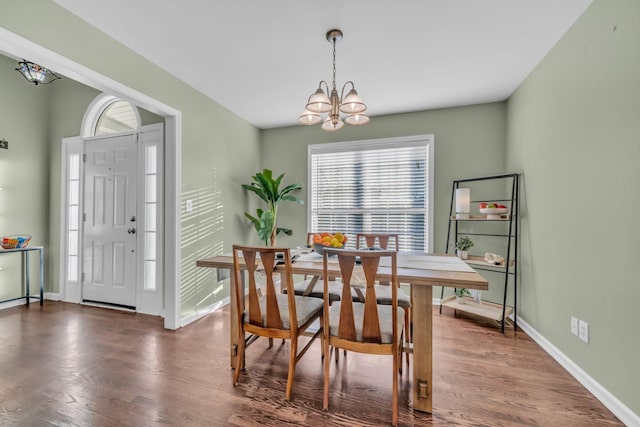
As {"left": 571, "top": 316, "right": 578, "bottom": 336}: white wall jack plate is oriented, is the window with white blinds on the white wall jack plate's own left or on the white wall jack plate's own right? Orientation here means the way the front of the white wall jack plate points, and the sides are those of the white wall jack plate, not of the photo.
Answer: on the white wall jack plate's own right

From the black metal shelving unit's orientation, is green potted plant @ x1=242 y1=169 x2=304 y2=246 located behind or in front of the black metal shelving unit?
in front

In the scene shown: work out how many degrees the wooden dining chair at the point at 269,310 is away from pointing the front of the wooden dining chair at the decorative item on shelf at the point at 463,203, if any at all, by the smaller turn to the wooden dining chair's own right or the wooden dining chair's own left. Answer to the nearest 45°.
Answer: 0° — it already faces it

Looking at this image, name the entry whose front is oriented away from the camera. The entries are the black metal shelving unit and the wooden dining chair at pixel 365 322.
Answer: the wooden dining chair

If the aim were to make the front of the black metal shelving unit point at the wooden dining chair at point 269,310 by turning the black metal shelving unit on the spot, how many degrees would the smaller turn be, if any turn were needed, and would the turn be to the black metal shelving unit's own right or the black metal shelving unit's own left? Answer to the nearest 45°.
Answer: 0° — it already faces it

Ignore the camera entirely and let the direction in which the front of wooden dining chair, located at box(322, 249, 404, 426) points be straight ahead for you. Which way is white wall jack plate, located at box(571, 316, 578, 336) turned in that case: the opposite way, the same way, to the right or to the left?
to the left

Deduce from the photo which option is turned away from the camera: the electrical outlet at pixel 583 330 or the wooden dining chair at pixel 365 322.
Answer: the wooden dining chair

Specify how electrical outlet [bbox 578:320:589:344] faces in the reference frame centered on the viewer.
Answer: facing the viewer and to the left of the viewer

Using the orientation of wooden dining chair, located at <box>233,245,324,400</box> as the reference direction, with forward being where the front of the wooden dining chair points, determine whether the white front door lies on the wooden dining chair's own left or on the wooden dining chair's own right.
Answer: on the wooden dining chair's own left

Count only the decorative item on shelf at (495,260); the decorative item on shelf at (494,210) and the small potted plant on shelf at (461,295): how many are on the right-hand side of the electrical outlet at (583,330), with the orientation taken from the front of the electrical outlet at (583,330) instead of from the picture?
3

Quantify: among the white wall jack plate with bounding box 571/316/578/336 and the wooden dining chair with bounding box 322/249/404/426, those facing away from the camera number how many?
1

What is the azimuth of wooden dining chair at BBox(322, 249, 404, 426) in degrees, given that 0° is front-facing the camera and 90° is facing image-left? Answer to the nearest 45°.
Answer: approximately 180°

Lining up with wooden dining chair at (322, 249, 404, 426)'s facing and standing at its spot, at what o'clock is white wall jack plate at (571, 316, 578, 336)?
The white wall jack plate is roughly at 2 o'clock from the wooden dining chair.

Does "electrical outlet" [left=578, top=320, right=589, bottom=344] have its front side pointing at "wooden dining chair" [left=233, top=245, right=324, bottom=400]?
yes

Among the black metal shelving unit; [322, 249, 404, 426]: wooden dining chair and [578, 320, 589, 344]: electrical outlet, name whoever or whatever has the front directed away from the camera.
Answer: the wooden dining chair

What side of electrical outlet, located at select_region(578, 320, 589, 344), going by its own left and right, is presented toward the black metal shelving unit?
right

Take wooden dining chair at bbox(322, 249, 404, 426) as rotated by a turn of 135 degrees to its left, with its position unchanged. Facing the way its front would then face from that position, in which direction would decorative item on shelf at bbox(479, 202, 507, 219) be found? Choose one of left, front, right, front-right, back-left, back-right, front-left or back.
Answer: back

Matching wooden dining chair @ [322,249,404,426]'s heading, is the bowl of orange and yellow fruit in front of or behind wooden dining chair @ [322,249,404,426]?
in front

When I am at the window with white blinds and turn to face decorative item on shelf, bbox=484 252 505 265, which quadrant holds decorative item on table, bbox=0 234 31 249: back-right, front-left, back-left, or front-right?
back-right

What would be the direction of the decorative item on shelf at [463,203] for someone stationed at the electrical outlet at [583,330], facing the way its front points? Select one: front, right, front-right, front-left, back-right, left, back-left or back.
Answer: right

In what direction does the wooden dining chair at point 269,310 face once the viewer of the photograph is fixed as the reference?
facing away from the viewer and to the right of the viewer
